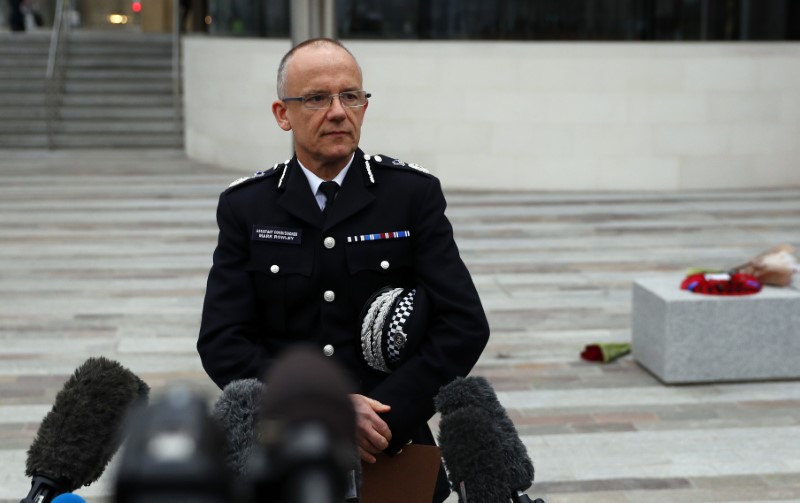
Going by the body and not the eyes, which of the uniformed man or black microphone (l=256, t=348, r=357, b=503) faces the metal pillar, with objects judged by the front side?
the black microphone

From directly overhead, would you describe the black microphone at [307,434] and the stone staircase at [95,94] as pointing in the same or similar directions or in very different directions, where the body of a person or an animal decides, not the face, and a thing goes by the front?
very different directions

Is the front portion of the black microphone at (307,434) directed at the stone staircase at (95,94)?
yes

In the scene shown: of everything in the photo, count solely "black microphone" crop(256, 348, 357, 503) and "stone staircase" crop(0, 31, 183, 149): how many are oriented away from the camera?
1

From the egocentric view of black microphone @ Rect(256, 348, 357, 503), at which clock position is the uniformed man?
The uniformed man is roughly at 12 o'clock from the black microphone.

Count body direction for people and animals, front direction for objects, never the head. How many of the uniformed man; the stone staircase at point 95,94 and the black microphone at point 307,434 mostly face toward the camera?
2

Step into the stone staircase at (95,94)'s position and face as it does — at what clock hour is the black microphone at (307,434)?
The black microphone is roughly at 12 o'clock from the stone staircase.

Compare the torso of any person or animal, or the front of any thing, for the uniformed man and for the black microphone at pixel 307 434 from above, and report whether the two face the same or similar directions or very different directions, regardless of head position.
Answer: very different directions

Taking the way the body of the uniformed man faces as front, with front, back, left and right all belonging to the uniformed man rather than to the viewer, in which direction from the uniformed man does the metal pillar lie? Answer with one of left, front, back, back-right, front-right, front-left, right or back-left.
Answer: back

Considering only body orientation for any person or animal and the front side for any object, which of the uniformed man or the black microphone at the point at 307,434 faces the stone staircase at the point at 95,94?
the black microphone

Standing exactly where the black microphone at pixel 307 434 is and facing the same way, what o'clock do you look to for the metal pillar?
The metal pillar is roughly at 12 o'clock from the black microphone.

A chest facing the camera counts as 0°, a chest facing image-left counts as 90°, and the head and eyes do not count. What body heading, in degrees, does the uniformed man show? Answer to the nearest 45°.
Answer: approximately 0°

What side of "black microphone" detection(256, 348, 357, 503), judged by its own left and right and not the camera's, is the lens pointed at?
back
